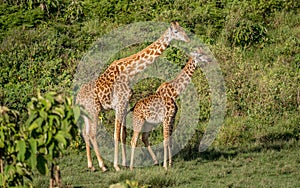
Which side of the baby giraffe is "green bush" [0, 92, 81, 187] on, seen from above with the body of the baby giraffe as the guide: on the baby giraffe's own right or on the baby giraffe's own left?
on the baby giraffe's own right

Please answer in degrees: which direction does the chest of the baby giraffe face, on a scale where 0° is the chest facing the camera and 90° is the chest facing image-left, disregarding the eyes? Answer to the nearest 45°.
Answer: approximately 270°
